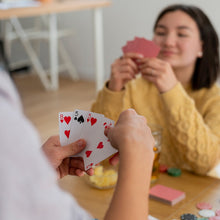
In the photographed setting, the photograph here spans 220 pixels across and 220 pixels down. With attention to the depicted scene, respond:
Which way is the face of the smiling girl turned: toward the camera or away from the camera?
toward the camera

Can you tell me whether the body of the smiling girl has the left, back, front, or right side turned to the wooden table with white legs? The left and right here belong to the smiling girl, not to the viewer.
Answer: right

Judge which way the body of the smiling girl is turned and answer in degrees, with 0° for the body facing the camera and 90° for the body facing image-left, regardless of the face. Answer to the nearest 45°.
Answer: approximately 45°
